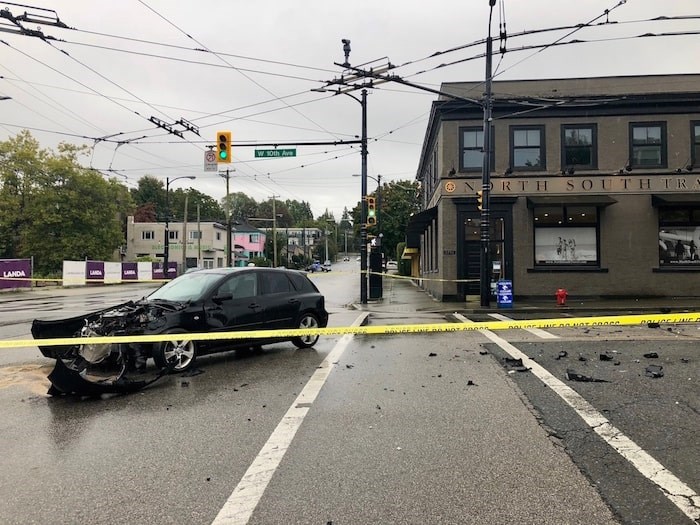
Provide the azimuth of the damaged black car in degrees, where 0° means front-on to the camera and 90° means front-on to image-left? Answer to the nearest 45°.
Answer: approximately 45°

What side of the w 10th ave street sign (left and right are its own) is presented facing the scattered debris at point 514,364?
front

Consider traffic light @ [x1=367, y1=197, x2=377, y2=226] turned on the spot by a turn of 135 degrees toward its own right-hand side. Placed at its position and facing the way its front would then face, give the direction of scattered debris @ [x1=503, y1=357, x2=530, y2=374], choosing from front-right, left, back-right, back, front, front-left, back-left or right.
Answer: back-left

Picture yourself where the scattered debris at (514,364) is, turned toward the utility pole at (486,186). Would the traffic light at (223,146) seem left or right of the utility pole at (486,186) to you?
left

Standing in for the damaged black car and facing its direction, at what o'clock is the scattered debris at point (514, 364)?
The scattered debris is roughly at 8 o'clock from the damaged black car.

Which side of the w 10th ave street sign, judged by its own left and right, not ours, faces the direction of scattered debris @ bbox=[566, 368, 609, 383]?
front

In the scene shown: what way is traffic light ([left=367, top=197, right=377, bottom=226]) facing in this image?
toward the camera

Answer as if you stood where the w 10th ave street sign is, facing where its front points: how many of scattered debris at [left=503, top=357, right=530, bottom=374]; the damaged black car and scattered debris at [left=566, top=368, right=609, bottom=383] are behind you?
0

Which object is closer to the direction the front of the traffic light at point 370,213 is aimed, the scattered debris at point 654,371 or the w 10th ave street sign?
the scattered debris

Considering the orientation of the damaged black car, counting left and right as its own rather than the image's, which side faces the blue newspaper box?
back

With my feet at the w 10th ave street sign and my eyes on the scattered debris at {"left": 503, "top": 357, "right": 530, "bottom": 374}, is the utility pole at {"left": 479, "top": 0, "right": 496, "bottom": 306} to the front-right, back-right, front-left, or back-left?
front-left

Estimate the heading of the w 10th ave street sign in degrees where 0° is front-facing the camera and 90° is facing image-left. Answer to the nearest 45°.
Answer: approximately 0°

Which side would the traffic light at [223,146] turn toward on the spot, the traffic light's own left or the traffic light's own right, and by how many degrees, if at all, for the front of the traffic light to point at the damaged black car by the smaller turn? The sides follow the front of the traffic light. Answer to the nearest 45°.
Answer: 0° — it already faces it

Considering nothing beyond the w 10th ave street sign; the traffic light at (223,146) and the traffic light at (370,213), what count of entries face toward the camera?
3

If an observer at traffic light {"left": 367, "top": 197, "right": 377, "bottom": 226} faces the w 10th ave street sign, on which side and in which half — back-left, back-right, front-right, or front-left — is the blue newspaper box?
back-left

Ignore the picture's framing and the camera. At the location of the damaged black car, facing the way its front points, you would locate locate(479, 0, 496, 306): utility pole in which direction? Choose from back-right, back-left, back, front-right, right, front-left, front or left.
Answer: back
